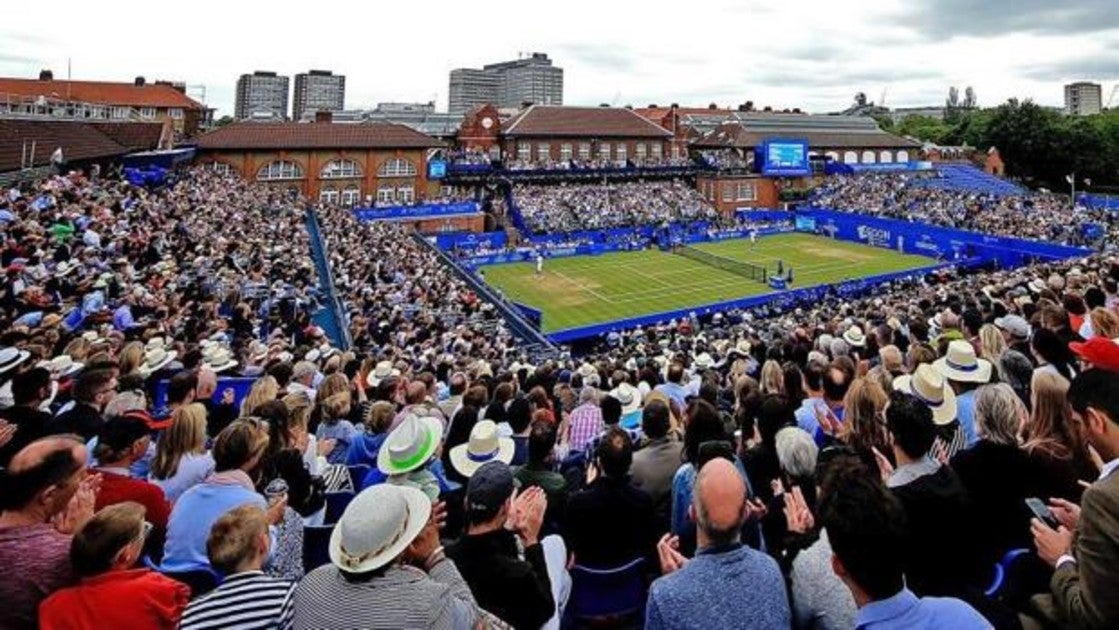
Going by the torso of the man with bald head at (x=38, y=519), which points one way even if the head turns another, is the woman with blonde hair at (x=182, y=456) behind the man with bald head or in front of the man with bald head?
in front

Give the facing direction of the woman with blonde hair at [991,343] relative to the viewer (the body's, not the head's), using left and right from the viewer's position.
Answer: facing away from the viewer and to the left of the viewer

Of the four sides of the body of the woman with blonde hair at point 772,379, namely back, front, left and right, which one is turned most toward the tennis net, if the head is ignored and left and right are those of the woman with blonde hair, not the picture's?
front

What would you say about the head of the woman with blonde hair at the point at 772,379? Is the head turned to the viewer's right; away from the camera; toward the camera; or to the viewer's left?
away from the camera

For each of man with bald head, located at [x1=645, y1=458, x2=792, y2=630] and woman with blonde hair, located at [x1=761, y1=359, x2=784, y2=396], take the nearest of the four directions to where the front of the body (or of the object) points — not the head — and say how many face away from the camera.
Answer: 2

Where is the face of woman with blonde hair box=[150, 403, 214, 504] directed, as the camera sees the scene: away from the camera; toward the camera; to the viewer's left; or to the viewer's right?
away from the camera

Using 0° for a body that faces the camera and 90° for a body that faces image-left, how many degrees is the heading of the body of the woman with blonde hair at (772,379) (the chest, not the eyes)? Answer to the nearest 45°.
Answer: approximately 180°

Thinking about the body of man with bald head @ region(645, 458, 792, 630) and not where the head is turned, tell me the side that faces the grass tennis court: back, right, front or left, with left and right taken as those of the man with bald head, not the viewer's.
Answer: front

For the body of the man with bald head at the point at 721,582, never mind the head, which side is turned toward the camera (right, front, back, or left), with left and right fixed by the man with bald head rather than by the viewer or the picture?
back

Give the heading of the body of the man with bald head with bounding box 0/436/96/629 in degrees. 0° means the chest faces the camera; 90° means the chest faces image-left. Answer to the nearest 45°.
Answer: approximately 225°

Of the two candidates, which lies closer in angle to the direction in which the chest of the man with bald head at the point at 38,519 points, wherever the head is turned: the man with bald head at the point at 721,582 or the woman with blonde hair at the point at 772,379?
the woman with blonde hair
